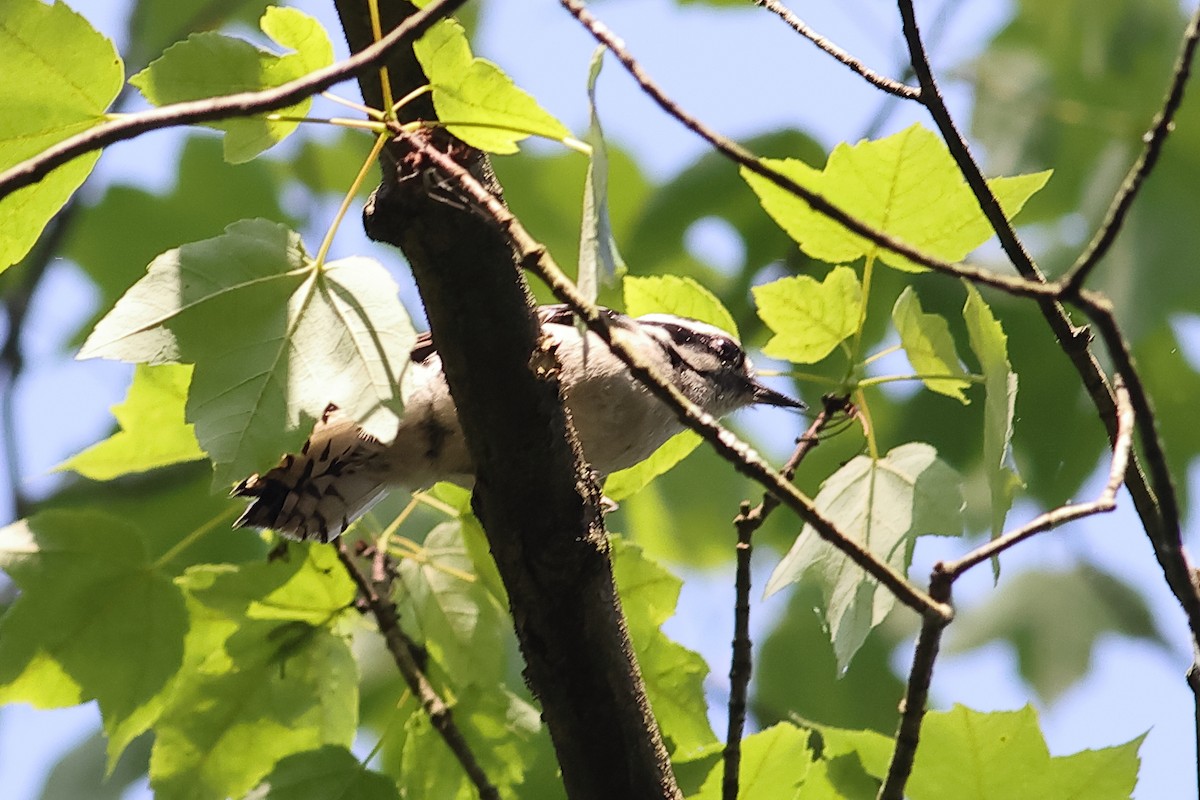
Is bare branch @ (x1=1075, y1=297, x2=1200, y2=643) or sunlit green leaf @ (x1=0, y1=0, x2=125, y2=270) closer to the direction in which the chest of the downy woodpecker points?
the bare branch

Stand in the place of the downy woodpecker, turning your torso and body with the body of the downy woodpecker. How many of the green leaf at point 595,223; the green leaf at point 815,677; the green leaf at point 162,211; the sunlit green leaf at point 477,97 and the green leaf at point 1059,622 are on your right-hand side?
2

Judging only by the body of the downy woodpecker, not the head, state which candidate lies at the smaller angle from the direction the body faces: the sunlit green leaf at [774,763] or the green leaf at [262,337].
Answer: the sunlit green leaf

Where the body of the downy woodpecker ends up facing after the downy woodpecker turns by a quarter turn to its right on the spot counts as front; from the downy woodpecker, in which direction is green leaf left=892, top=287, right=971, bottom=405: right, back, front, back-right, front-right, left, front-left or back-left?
front-left

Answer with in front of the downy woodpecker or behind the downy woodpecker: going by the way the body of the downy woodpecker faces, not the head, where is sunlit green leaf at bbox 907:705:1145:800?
in front

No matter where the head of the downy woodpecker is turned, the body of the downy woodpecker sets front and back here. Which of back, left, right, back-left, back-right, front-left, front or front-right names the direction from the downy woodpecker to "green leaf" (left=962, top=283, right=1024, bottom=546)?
front-right

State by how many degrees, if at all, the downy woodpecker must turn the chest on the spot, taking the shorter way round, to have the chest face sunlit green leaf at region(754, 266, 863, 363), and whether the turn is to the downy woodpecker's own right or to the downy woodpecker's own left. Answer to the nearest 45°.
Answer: approximately 45° to the downy woodpecker's own right

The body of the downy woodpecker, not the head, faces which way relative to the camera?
to the viewer's right
